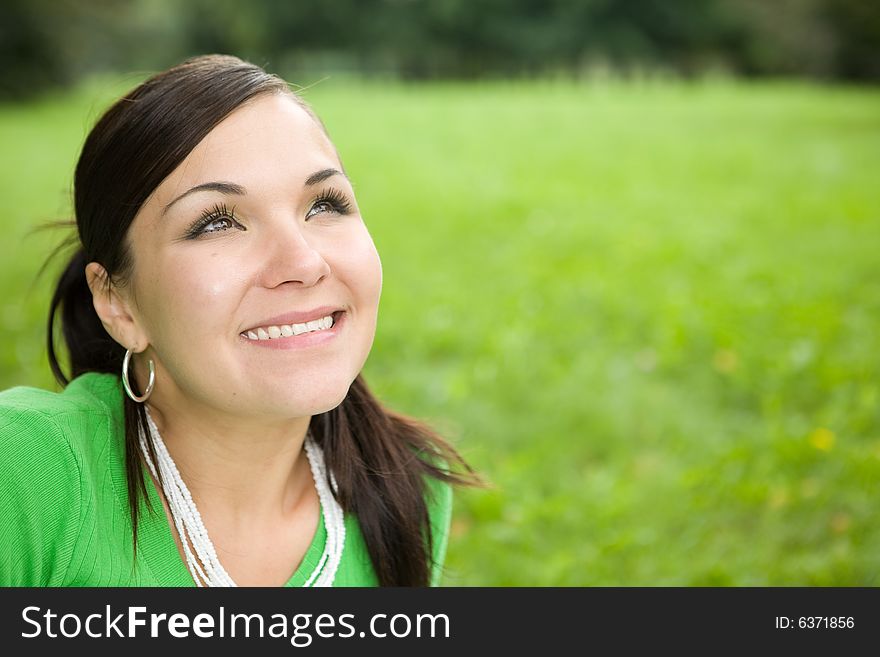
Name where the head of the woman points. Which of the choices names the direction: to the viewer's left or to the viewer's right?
to the viewer's right

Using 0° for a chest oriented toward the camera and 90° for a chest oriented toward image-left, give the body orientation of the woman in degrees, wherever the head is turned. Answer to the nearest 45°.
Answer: approximately 315°
